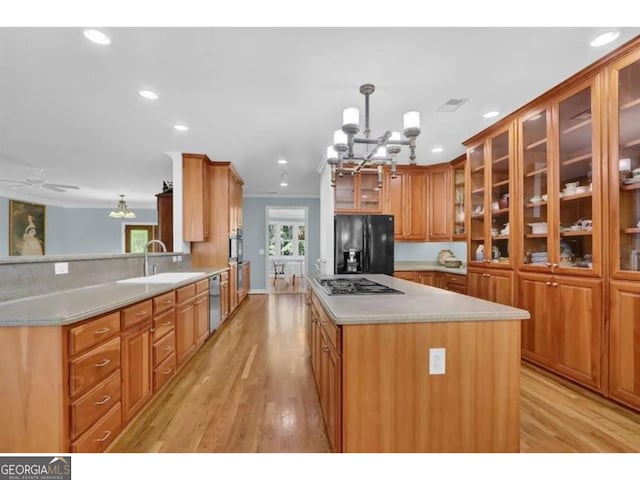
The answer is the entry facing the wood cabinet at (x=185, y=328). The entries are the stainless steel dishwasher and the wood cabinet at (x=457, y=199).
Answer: the wood cabinet at (x=457, y=199)

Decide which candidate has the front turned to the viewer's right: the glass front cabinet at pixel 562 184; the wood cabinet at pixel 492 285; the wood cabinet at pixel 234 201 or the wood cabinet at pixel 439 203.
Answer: the wood cabinet at pixel 234 201

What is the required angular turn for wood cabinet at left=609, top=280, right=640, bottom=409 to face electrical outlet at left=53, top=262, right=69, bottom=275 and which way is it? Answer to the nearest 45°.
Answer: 0° — it already faces it

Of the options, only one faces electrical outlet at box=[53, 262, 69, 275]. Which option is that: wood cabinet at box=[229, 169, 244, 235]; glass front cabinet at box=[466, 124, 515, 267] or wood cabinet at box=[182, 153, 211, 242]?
the glass front cabinet

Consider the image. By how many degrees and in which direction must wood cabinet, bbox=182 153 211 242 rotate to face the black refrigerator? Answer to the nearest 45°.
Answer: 0° — it already faces it

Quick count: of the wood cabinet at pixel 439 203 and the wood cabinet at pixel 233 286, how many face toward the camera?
1

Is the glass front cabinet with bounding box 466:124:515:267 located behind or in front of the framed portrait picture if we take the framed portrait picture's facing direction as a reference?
in front

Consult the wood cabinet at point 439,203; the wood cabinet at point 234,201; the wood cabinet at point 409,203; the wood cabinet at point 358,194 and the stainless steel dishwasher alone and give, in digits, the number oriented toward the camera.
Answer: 3

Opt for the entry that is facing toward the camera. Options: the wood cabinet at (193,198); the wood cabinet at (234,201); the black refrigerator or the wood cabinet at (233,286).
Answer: the black refrigerator
